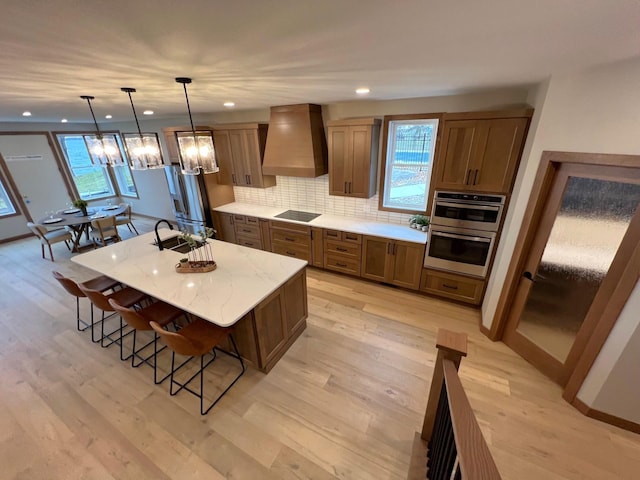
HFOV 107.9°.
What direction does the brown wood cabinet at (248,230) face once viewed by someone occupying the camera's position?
facing the viewer and to the left of the viewer

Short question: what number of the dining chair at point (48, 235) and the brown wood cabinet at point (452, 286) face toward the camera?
1

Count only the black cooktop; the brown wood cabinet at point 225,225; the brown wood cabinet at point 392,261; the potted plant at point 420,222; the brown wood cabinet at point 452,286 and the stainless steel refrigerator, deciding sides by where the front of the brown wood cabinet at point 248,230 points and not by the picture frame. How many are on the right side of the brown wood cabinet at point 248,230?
2

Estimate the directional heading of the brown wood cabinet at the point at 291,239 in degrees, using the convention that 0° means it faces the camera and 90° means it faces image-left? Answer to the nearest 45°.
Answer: approximately 45°

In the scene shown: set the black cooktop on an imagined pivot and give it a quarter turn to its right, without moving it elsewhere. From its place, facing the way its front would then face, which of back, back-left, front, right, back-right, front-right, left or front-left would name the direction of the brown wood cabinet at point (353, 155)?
back

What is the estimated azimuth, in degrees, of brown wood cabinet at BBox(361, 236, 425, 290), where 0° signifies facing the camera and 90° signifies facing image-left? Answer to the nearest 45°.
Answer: approximately 45°

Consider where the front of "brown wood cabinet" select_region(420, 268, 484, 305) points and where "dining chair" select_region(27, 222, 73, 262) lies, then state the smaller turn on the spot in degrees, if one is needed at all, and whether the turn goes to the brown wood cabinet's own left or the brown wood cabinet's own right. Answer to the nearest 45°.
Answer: approximately 90° to the brown wood cabinet's own right

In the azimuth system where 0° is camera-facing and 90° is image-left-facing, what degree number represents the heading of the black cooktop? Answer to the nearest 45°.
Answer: approximately 45°

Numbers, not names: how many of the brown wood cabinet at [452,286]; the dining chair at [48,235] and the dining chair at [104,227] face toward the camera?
1

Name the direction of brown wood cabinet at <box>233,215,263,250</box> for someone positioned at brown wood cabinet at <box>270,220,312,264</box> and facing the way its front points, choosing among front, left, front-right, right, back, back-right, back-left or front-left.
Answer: right

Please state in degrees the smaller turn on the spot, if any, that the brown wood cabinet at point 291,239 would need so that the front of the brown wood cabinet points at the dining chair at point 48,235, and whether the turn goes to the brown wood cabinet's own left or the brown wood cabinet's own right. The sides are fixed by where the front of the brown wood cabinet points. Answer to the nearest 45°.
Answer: approximately 45° to the brown wood cabinet's own right

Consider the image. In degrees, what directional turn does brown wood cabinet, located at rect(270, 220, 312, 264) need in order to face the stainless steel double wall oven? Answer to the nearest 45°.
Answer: approximately 90° to its left

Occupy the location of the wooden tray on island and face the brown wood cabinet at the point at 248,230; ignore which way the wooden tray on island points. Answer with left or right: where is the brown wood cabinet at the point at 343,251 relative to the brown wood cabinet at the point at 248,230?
right

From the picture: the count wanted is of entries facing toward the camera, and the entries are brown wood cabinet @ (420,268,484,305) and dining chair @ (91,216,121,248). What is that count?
1

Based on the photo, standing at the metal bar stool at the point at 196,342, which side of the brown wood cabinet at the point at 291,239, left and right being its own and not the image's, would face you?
front

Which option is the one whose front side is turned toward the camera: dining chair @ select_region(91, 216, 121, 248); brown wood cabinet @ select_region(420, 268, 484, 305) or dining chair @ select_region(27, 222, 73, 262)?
the brown wood cabinet
